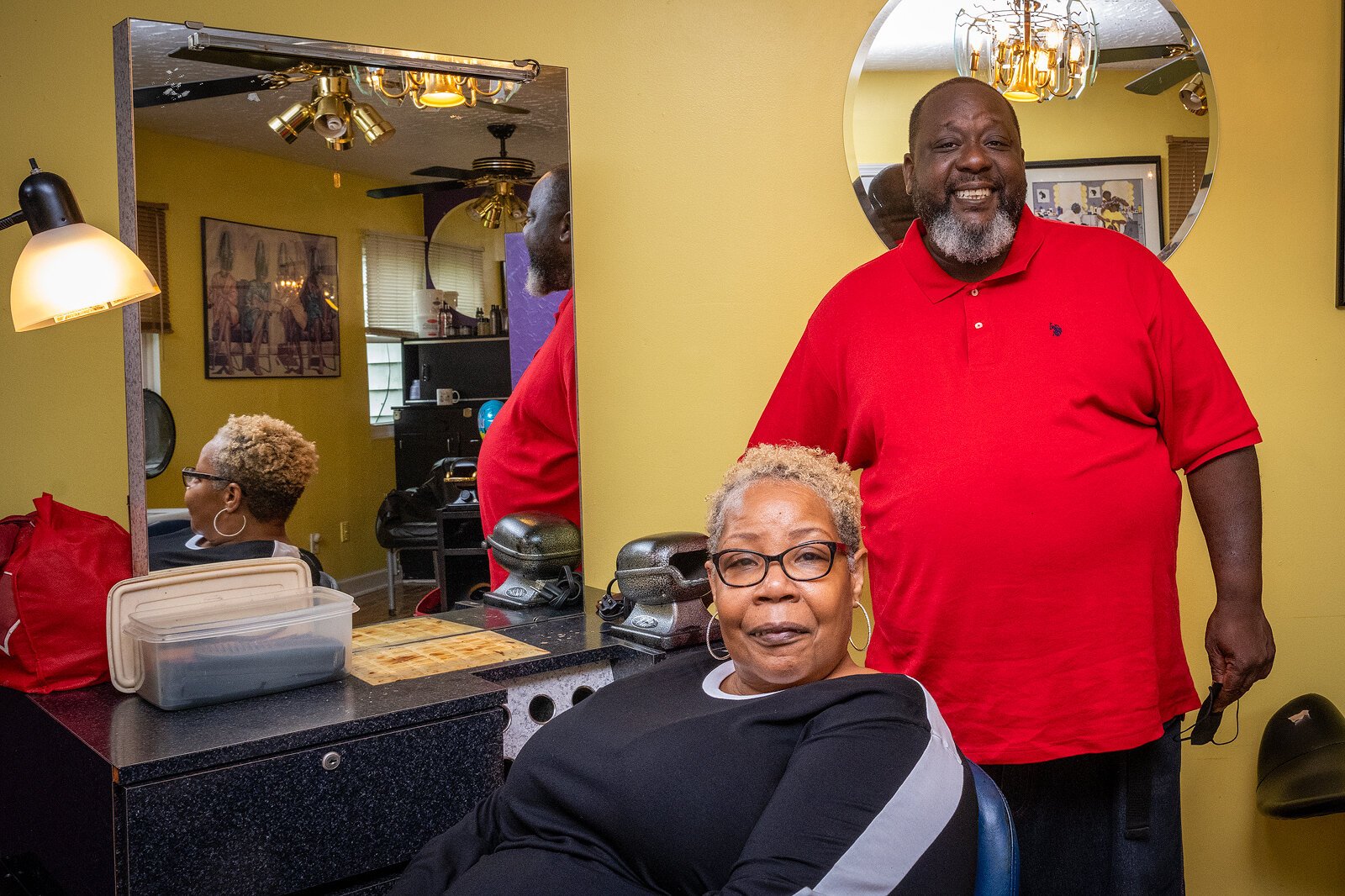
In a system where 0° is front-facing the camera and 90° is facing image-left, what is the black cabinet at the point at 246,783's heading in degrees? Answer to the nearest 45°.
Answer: approximately 315°

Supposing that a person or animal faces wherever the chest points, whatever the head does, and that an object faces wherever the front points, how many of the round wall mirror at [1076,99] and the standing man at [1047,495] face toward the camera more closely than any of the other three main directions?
2

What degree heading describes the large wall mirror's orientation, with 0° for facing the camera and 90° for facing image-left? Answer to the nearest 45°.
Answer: approximately 315°

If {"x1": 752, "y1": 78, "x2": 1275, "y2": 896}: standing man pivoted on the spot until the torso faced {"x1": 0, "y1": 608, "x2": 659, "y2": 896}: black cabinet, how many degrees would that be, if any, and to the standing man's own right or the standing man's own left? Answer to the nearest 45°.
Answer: approximately 45° to the standing man's own right

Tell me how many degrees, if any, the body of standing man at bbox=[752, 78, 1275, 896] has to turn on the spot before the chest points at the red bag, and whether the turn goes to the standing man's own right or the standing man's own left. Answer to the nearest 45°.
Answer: approximately 90° to the standing man's own right
